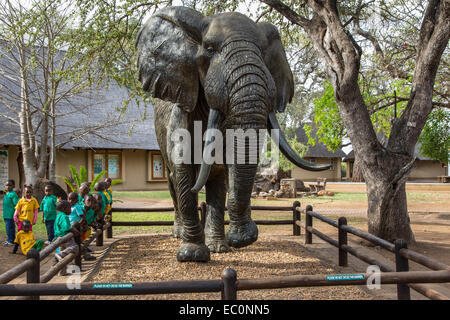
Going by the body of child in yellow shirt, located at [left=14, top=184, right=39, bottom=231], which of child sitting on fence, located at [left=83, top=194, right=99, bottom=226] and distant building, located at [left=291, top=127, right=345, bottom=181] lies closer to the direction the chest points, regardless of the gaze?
the child sitting on fence

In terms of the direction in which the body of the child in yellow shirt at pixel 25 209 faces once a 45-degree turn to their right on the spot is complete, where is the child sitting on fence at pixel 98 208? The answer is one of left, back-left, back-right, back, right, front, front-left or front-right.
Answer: left

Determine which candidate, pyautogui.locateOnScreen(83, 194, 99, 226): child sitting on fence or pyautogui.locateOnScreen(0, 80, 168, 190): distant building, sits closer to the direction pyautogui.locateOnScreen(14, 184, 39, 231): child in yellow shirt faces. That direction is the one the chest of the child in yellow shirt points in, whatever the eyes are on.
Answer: the child sitting on fence

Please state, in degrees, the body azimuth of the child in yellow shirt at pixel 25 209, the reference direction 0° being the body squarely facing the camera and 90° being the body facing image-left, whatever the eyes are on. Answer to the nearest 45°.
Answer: approximately 0°

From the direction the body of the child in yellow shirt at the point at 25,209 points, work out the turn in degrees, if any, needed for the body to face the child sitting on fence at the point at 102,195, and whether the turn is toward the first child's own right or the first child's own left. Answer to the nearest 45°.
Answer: approximately 90° to the first child's own left

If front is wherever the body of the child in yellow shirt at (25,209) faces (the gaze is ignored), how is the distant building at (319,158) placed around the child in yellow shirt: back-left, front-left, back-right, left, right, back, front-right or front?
back-left

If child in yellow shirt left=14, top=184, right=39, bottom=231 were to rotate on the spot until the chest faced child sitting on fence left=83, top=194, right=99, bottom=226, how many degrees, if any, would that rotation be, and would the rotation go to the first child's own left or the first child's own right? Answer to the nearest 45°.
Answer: approximately 45° to the first child's own left

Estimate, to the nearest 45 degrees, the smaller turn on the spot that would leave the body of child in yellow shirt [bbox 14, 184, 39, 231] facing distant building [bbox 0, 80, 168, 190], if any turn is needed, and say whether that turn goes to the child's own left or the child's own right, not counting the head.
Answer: approximately 180°
